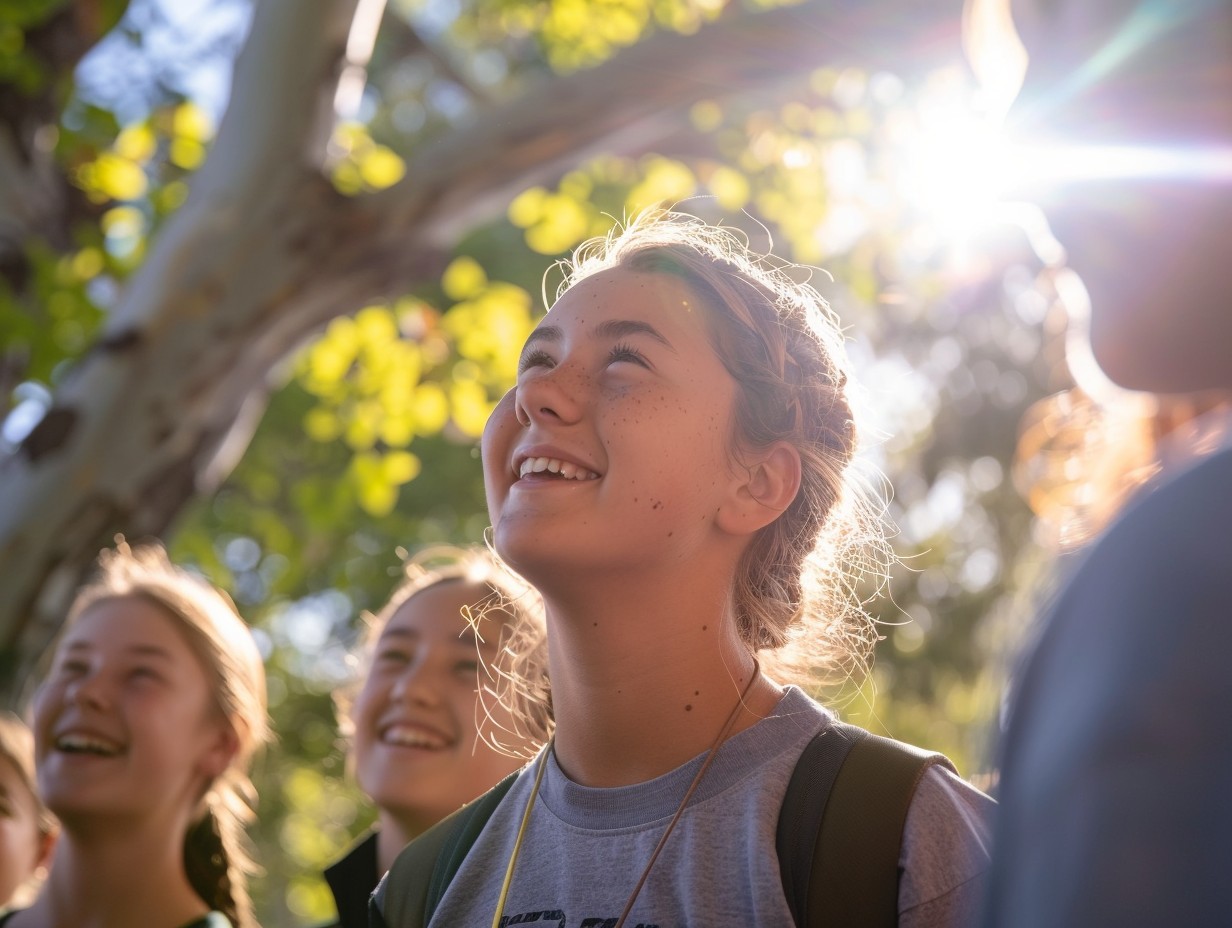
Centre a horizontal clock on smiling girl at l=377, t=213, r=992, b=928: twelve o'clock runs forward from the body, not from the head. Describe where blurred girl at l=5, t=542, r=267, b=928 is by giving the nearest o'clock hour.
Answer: The blurred girl is roughly at 3 o'clock from the smiling girl.

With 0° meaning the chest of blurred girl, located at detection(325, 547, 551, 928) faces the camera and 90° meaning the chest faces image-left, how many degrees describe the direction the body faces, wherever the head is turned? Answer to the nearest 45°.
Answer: approximately 45°

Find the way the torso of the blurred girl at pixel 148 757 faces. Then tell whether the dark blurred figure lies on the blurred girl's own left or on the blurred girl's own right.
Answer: on the blurred girl's own left

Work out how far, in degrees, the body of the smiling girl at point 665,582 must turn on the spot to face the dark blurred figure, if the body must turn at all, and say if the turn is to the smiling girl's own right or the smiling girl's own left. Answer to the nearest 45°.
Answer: approximately 45° to the smiling girl's own left

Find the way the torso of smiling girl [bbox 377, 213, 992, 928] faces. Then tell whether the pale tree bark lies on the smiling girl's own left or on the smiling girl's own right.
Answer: on the smiling girl's own right
